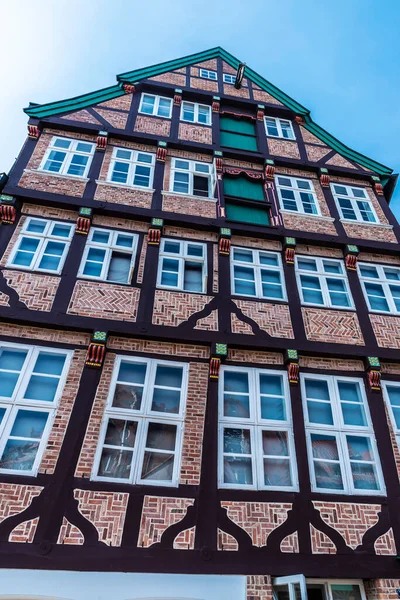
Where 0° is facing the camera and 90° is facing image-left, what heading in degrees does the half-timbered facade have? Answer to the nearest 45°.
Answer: approximately 0°
